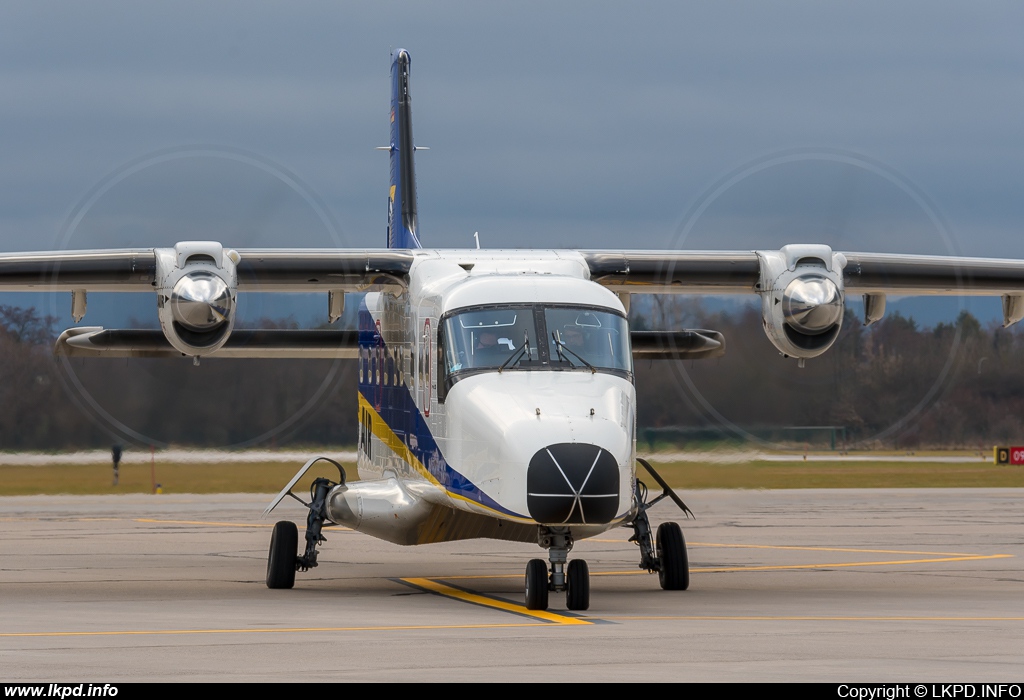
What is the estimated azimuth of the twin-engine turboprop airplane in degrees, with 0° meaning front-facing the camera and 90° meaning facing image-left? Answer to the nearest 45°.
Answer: approximately 0°
